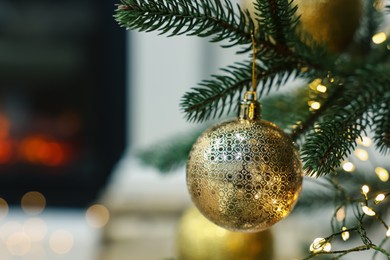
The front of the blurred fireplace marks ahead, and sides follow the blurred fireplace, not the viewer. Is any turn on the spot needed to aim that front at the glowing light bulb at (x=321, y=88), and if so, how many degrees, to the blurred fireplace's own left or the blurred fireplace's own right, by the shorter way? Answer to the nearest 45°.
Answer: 0° — it already faces it

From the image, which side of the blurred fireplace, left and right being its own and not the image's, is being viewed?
front

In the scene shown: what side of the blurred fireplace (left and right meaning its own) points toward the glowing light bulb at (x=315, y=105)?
front

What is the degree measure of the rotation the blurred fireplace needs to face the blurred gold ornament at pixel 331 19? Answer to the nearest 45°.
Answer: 0° — it already faces it

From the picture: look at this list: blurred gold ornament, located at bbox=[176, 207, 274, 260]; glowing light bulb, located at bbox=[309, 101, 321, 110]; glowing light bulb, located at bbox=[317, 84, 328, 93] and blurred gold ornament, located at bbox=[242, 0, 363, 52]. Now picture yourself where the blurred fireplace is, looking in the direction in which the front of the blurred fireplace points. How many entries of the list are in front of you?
4

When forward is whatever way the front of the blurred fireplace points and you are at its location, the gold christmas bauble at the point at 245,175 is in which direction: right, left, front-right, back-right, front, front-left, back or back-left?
front

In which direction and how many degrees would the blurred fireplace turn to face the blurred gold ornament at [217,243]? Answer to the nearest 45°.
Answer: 0° — it already faces it
